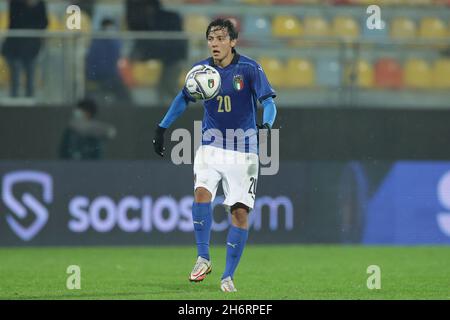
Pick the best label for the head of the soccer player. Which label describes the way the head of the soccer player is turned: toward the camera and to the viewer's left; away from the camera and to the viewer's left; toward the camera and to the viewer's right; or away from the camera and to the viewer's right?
toward the camera and to the viewer's left

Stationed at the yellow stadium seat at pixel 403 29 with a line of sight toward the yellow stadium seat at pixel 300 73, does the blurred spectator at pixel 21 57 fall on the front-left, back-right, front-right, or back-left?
front-right

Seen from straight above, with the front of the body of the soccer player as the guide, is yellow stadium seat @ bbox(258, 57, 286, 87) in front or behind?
behind

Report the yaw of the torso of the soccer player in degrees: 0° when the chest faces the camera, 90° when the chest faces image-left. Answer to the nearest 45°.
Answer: approximately 45°

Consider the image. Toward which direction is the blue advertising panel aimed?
toward the camera

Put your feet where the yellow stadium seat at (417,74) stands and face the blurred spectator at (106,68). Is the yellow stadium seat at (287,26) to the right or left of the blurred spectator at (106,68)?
right
